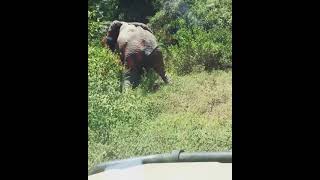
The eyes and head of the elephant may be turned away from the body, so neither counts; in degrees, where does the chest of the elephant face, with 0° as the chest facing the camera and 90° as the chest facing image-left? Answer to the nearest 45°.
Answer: approximately 135°
